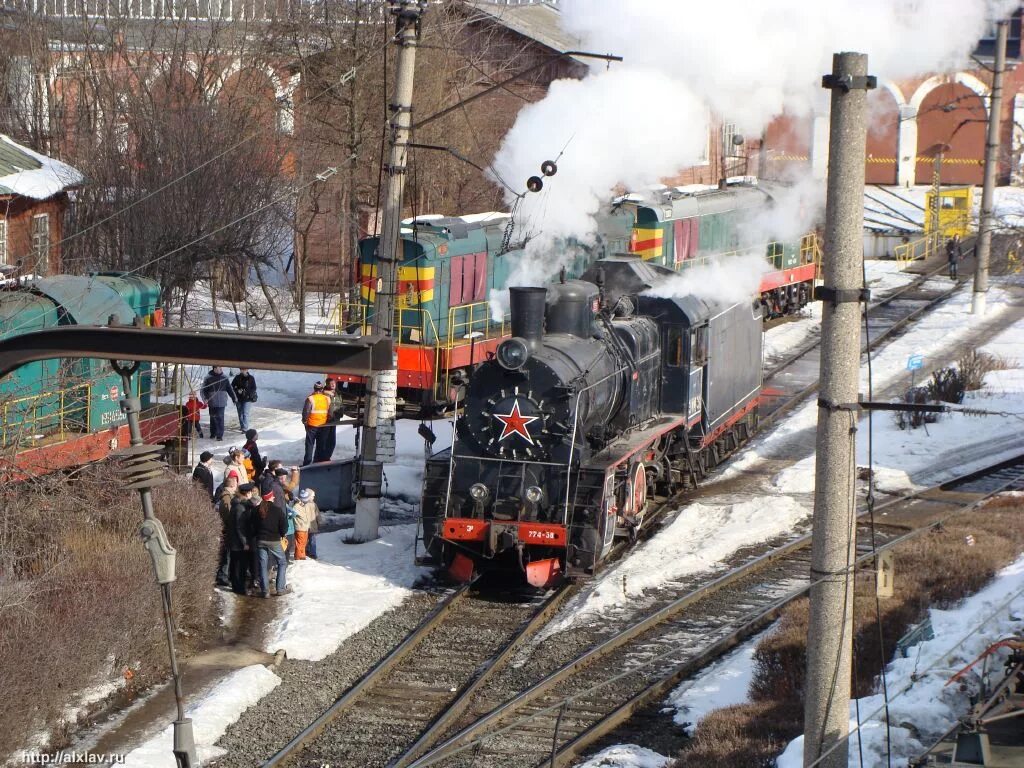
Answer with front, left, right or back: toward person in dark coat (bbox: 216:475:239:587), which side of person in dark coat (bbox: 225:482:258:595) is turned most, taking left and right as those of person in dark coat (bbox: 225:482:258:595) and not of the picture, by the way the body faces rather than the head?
left

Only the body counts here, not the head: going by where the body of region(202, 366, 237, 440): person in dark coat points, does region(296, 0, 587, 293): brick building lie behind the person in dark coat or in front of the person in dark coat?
behind

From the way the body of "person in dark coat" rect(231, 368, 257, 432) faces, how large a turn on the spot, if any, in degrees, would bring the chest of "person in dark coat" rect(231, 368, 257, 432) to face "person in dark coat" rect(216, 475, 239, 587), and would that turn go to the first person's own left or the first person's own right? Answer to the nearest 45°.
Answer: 0° — they already face them

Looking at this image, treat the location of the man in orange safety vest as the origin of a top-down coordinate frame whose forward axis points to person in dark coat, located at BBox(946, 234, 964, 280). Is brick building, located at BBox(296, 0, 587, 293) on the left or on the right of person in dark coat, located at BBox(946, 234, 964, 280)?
left

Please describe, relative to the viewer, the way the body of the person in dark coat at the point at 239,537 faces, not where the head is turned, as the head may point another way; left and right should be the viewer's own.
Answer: facing to the right of the viewer

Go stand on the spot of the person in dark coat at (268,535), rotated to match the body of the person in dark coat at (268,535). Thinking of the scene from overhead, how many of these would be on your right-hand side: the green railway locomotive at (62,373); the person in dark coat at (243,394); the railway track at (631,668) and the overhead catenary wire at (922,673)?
2

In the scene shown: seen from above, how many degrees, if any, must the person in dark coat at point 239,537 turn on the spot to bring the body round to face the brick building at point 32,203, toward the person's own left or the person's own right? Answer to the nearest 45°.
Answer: approximately 90° to the person's own left

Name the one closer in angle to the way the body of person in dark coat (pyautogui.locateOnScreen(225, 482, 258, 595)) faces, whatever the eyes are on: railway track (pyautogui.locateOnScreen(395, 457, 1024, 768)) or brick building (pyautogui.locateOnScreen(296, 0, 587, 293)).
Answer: the railway track

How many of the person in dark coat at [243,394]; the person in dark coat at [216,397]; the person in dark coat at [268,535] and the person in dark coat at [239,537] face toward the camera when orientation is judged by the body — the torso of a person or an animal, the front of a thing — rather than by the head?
2

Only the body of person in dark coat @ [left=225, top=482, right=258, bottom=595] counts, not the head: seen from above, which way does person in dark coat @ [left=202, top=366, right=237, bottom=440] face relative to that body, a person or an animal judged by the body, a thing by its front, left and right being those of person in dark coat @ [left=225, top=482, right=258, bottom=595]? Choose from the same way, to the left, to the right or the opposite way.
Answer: to the right

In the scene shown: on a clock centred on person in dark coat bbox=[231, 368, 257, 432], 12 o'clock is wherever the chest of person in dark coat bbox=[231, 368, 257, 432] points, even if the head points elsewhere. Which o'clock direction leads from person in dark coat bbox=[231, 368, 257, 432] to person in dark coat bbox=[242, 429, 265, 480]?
person in dark coat bbox=[242, 429, 265, 480] is roughly at 12 o'clock from person in dark coat bbox=[231, 368, 257, 432].

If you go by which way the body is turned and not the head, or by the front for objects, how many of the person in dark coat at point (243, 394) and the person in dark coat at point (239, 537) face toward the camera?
1

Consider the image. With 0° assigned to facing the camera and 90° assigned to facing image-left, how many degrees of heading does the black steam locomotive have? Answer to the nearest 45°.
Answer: approximately 45°
